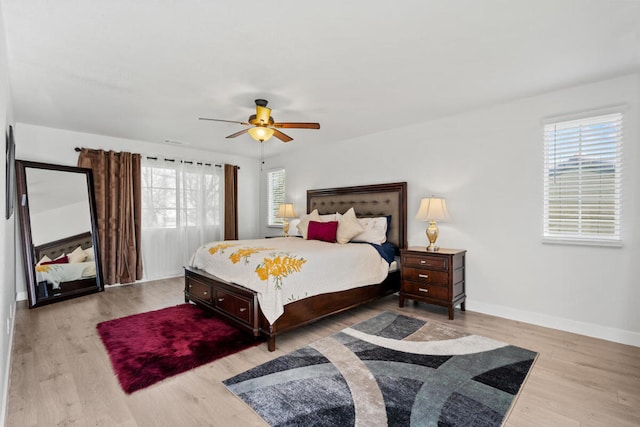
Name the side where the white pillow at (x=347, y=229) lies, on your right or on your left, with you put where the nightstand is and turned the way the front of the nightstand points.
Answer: on your right

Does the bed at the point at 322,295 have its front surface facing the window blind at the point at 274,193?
no

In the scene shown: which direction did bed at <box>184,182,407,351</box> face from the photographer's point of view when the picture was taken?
facing the viewer and to the left of the viewer

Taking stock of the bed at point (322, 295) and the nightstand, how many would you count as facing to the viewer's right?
0

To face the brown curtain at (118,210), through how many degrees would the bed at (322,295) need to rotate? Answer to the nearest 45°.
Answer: approximately 90° to its right

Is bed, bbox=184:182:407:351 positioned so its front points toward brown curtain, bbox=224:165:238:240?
no

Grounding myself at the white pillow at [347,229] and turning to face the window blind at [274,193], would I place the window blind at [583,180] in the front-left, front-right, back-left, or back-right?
back-right

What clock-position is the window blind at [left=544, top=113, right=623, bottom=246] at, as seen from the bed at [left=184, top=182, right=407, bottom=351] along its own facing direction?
The window blind is roughly at 8 o'clock from the bed.

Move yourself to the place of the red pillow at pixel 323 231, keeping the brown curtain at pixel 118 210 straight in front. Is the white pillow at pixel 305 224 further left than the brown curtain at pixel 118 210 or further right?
right

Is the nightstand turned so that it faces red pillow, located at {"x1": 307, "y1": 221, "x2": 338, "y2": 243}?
no

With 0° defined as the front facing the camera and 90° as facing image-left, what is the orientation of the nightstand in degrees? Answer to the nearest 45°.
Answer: approximately 45°

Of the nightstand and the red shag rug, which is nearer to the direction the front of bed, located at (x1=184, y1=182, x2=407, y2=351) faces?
the red shag rug

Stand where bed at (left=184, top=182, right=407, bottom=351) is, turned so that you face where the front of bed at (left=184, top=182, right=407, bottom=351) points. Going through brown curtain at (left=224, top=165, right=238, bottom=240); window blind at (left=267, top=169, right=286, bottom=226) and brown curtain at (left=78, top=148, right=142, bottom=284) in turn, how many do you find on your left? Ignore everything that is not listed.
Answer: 0

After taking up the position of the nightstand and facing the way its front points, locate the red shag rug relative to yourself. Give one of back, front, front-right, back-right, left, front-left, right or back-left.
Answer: front

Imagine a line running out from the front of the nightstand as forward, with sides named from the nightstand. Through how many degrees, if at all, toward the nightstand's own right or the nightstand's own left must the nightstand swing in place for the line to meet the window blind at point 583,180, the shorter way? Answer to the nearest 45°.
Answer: approximately 135° to the nightstand's own left

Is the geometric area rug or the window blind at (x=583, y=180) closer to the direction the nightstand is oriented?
the geometric area rug

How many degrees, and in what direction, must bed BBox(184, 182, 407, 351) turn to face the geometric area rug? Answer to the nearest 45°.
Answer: approximately 45° to its left
